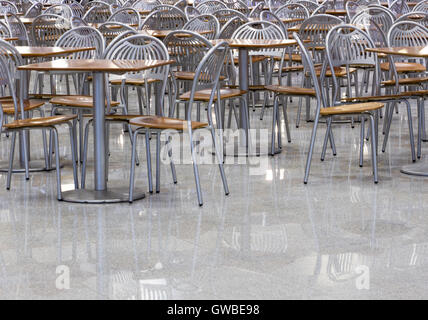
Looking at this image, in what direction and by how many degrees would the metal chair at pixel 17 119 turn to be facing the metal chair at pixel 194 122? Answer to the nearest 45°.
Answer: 0° — it already faces it

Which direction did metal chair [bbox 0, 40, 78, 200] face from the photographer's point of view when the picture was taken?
facing the viewer and to the right of the viewer
